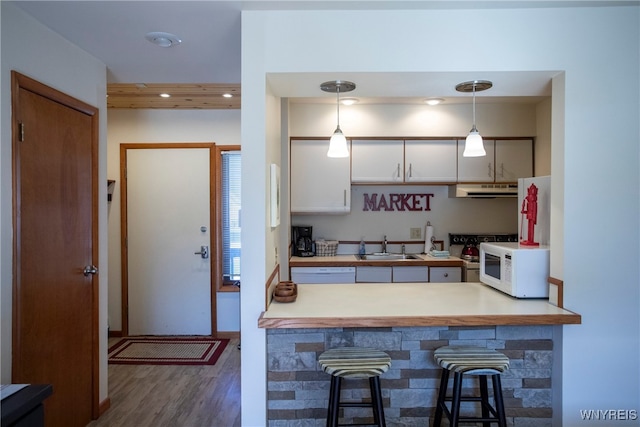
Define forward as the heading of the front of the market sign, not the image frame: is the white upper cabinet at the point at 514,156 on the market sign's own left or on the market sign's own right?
on the market sign's own left

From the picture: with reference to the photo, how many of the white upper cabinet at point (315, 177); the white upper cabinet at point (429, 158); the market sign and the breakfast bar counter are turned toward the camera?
4

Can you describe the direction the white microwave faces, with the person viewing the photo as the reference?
facing the viewer and to the left of the viewer

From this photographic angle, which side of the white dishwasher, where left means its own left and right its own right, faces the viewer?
front

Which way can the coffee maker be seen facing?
toward the camera

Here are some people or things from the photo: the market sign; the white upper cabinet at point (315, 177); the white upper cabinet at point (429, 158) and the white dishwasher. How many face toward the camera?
4

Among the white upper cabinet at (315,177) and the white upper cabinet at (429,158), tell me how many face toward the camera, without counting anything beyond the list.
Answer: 2

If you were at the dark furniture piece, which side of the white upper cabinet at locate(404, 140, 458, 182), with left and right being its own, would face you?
front

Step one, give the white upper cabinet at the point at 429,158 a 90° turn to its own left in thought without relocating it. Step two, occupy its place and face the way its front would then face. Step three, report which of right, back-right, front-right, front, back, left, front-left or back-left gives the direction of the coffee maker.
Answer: back

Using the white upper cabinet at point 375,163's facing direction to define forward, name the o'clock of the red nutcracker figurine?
The red nutcracker figurine is roughly at 11 o'clock from the white upper cabinet.

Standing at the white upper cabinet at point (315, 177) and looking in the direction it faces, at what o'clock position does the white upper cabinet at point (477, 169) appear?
the white upper cabinet at point (477, 169) is roughly at 9 o'clock from the white upper cabinet at point (315, 177).

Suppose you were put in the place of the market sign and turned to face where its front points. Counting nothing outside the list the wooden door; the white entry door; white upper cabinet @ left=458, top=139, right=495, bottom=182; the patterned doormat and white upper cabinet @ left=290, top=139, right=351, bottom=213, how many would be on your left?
1

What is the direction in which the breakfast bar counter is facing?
toward the camera

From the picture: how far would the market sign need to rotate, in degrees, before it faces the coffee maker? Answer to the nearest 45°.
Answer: approximately 45° to its right
